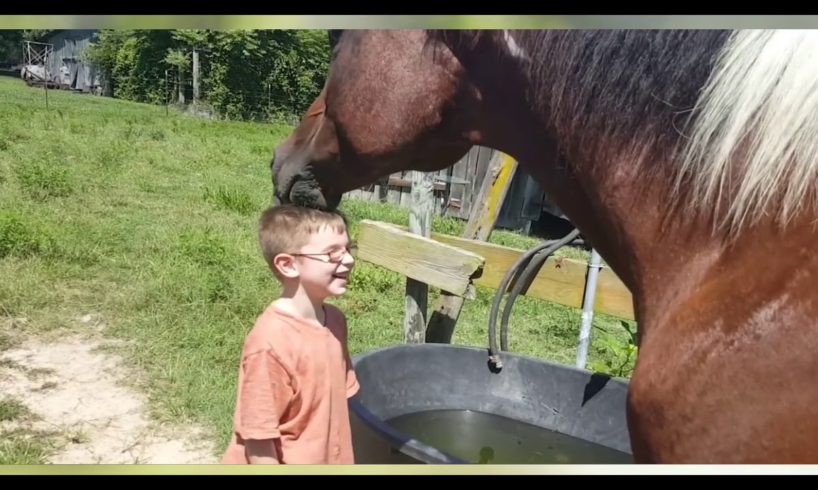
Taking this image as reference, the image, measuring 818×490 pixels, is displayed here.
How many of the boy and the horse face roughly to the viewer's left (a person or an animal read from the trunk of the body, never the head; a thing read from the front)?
1

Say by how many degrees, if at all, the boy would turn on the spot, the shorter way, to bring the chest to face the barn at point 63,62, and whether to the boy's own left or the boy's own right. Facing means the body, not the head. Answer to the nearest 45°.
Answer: approximately 180°

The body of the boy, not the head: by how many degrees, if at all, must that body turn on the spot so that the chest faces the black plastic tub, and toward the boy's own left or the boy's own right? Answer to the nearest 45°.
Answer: approximately 90° to the boy's own left

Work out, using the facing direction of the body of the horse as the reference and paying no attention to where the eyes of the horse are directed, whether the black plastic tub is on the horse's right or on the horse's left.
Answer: on the horse's right

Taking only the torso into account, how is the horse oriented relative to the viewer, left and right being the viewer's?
facing to the left of the viewer

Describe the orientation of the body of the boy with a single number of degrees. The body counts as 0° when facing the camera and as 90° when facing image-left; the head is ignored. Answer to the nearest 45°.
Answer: approximately 315°

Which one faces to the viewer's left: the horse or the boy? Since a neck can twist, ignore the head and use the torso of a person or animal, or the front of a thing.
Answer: the horse
